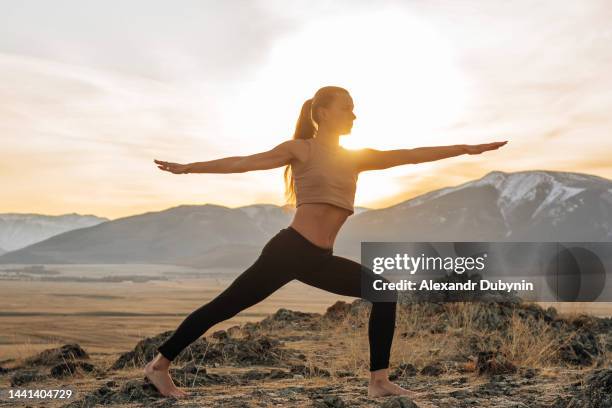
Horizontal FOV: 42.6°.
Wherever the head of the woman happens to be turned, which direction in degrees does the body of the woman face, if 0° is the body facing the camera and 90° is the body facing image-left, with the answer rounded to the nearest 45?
approximately 315°

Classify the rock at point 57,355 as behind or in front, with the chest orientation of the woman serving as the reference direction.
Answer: behind

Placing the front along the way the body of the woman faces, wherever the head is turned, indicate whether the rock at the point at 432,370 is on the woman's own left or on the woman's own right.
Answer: on the woman's own left

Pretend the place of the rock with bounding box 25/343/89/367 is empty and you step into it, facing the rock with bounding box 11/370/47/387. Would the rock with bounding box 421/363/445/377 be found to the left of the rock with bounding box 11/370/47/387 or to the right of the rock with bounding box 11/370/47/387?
left

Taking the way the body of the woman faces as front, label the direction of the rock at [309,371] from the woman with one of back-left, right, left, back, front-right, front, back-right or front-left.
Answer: back-left

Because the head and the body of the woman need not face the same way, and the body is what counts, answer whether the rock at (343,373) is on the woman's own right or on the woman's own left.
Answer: on the woman's own left

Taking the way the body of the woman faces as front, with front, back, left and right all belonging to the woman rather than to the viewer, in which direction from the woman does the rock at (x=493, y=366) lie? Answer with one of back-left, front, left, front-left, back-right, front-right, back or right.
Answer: left

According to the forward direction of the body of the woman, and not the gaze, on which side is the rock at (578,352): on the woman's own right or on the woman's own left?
on the woman's own left

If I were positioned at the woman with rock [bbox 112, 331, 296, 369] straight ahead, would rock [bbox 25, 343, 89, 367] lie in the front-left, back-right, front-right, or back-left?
front-left

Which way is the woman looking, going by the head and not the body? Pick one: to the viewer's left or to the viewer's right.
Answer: to the viewer's right

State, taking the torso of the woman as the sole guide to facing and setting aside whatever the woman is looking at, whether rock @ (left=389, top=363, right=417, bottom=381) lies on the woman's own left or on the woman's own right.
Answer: on the woman's own left

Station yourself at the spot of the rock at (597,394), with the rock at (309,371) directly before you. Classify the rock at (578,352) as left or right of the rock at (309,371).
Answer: right

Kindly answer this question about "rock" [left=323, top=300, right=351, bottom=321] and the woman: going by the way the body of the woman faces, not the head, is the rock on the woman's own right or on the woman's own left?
on the woman's own left

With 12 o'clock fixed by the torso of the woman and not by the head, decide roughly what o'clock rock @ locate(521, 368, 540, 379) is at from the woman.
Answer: The rock is roughly at 9 o'clock from the woman.

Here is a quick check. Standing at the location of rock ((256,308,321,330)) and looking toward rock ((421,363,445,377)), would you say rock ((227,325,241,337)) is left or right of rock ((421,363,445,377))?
right
